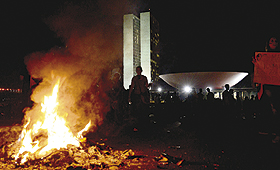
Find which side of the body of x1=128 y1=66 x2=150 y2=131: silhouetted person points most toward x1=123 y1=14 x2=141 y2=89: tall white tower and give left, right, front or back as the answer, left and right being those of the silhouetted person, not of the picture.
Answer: back

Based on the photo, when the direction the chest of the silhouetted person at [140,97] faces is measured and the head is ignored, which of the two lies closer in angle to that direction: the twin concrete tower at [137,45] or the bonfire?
the bonfire

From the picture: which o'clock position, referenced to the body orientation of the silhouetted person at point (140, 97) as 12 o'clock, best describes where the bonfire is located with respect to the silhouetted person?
The bonfire is roughly at 1 o'clock from the silhouetted person.

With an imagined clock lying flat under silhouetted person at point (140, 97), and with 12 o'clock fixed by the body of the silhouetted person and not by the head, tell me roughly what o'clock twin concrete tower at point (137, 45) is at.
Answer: The twin concrete tower is roughly at 6 o'clock from the silhouetted person.

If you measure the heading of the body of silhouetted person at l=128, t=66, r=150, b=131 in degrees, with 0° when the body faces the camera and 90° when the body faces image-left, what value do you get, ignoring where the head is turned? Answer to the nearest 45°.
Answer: approximately 0°

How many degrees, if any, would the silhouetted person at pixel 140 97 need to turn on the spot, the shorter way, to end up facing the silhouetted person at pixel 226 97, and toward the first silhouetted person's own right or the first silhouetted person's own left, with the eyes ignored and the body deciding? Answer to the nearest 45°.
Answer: approximately 135° to the first silhouetted person's own left

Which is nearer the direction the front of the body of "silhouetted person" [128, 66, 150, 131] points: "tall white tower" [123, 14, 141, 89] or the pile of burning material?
the pile of burning material

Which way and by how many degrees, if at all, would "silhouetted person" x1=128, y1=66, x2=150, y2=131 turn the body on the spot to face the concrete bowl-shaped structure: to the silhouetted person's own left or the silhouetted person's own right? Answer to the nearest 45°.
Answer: approximately 135° to the silhouetted person's own left
